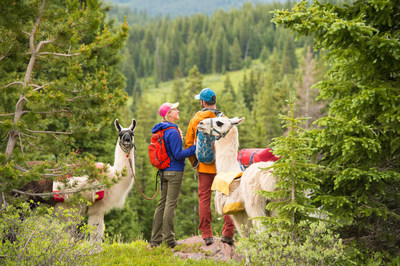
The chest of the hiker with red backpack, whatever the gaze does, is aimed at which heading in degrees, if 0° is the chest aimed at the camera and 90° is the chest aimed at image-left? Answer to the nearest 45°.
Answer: approximately 225°

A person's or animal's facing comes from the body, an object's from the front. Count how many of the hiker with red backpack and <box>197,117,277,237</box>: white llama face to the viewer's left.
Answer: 1

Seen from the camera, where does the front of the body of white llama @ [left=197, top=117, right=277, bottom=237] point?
to the viewer's left

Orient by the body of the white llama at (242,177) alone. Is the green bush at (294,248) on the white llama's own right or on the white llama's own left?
on the white llama's own left

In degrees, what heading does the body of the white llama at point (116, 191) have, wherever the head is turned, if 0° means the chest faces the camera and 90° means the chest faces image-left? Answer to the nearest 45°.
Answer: approximately 315°

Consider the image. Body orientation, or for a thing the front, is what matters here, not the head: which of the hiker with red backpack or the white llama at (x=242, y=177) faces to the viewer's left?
the white llama

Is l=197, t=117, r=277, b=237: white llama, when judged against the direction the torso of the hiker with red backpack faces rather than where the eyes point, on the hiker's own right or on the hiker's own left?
on the hiker's own right

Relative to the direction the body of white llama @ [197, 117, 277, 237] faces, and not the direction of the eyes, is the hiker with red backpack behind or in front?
in front

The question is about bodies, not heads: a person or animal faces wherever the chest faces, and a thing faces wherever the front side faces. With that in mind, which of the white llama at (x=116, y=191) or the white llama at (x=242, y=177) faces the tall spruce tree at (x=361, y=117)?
the white llama at (x=116, y=191)

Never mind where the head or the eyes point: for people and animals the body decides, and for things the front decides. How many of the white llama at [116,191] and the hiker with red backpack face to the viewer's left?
0

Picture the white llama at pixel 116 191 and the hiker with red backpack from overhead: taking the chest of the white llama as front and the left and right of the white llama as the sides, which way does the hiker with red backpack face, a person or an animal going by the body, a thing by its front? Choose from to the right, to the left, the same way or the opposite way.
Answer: to the left

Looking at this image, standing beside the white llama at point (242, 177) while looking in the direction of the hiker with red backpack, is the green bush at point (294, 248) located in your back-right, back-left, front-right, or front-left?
back-left

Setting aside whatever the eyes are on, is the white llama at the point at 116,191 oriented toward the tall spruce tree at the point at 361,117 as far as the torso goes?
yes

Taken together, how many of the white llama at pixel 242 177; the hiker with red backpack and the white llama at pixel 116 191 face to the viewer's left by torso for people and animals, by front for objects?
1

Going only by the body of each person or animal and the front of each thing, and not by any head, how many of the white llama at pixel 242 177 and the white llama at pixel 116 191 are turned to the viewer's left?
1

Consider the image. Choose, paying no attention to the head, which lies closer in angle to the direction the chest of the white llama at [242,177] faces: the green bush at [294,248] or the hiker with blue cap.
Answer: the hiker with blue cap

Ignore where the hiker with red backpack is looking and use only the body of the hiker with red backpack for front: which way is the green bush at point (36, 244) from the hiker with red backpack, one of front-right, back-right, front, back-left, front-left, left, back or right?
back

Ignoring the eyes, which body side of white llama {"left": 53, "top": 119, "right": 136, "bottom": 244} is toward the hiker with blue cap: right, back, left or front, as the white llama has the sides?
front

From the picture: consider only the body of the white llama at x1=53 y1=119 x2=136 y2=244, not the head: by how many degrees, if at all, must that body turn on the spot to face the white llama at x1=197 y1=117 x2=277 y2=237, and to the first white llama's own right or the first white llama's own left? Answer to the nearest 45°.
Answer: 0° — it already faces it

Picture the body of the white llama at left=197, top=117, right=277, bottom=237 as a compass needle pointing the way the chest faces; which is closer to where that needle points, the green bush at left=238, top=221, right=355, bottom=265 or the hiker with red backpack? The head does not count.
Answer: the hiker with red backpack
